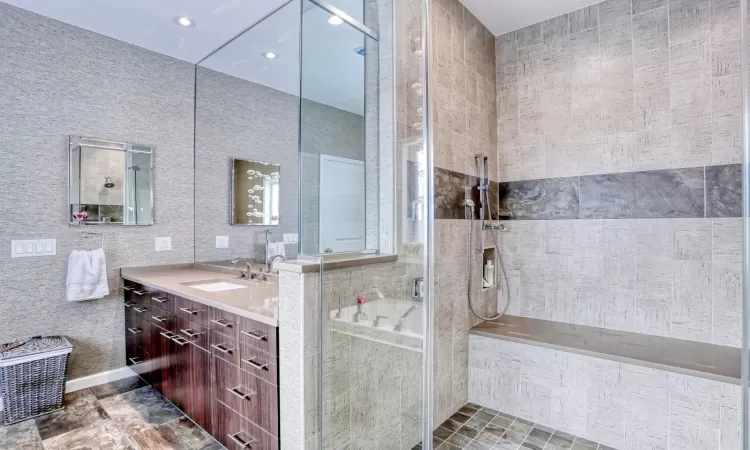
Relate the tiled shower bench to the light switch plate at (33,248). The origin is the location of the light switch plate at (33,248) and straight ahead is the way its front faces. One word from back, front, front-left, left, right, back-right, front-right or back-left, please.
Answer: front-left

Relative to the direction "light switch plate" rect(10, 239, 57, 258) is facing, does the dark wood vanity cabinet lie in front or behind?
in front

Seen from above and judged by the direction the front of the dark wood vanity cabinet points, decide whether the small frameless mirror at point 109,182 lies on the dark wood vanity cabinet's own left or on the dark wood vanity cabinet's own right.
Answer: on the dark wood vanity cabinet's own right

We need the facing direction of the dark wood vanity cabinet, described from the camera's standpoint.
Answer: facing the viewer and to the left of the viewer

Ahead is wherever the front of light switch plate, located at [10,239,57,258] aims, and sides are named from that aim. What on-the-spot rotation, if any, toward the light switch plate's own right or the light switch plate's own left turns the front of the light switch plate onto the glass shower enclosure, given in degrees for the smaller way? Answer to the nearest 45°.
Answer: approximately 45° to the light switch plate's own left

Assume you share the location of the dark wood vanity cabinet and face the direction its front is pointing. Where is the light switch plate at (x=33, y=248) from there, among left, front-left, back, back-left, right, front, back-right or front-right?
right

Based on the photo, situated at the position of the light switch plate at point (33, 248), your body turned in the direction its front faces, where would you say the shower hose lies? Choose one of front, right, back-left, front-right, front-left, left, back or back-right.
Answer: front-left

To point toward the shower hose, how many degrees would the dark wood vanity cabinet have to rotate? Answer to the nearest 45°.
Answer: approximately 135° to its left

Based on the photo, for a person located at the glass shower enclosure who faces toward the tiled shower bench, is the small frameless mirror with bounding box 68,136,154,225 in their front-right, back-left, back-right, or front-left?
back-left

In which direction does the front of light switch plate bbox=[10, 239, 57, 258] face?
toward the camera
